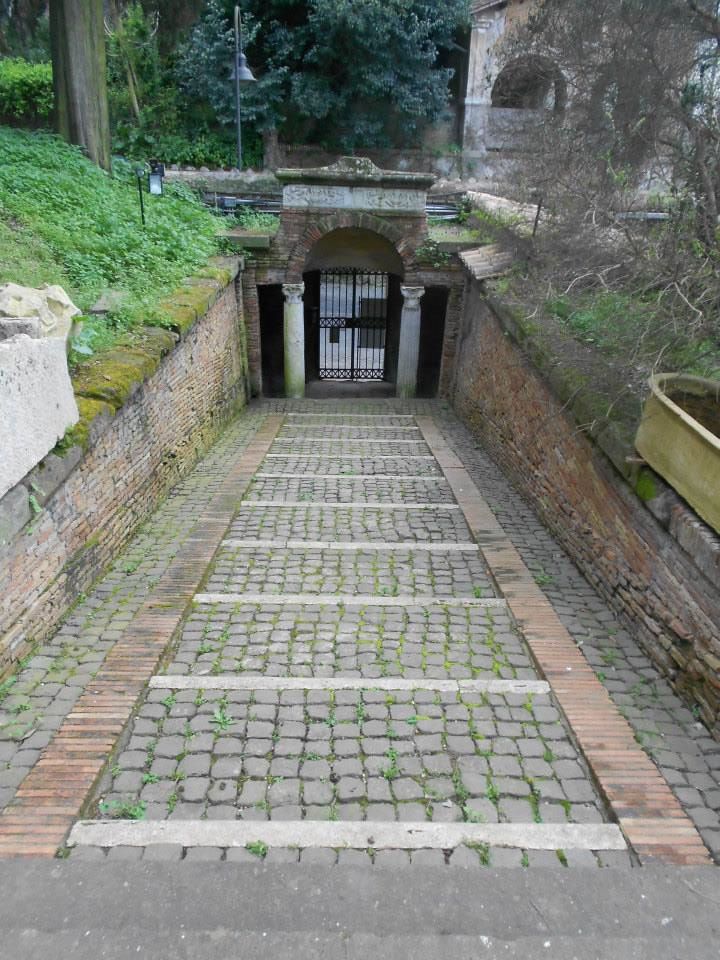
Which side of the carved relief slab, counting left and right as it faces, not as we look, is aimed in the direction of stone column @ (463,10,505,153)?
back

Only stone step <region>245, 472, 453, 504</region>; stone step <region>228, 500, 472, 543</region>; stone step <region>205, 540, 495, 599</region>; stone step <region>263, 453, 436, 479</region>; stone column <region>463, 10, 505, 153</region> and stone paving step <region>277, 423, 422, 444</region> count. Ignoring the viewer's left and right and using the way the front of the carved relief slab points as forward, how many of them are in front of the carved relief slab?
5

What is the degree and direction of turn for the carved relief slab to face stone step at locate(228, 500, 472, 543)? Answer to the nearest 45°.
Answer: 0° — it already faces it

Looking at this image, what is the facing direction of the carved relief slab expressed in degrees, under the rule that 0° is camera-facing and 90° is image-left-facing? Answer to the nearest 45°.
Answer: approximately 0°

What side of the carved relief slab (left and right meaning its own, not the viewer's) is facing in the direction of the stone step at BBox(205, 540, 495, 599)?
front

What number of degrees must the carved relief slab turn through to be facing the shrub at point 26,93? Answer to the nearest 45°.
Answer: approximately 135° to its right

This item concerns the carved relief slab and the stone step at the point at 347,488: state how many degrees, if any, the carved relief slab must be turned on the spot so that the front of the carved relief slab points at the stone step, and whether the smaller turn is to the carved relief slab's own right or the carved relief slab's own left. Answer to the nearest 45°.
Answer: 0° — it already faces it

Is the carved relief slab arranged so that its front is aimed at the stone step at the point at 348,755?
yes

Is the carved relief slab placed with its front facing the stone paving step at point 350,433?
yes

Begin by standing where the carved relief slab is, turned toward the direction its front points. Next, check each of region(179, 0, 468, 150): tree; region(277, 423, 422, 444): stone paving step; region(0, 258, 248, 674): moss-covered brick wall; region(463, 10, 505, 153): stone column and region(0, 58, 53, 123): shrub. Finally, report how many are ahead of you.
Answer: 2

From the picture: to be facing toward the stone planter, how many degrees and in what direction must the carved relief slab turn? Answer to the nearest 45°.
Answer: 0° — it already faces it

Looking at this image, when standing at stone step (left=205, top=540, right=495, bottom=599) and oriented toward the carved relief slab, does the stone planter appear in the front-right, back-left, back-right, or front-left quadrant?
back-right

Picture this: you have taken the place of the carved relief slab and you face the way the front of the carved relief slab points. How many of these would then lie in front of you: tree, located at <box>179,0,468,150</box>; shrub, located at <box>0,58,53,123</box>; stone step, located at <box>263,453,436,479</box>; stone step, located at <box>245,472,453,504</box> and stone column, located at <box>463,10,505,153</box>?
2

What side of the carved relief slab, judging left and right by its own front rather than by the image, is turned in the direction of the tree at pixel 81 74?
right
